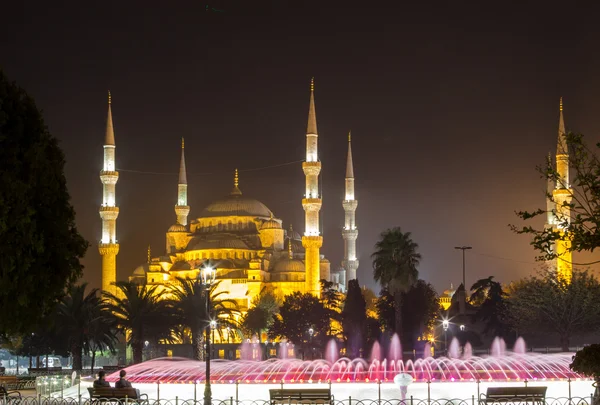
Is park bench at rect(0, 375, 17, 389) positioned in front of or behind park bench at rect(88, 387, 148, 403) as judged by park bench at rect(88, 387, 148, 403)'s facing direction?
in front

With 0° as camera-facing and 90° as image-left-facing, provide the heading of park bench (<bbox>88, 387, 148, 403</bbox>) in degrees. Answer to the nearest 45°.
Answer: approximately 180°

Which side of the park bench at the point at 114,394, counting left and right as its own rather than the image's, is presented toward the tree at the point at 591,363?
right

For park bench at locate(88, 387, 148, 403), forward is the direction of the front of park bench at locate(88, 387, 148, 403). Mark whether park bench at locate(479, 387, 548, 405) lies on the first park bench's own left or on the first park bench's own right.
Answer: on the first park bench's own right

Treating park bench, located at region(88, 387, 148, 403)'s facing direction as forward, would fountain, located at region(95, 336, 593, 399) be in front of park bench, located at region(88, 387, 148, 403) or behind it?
in front

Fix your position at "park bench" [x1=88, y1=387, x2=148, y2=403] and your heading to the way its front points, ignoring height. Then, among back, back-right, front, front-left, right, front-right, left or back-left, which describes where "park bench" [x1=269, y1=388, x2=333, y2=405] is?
right

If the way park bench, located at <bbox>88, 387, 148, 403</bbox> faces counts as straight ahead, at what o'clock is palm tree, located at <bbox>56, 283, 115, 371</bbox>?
The palm tree is roughly at 12 o'clock from the park bench.

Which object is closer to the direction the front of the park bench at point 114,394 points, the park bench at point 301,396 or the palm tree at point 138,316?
the palm tree
